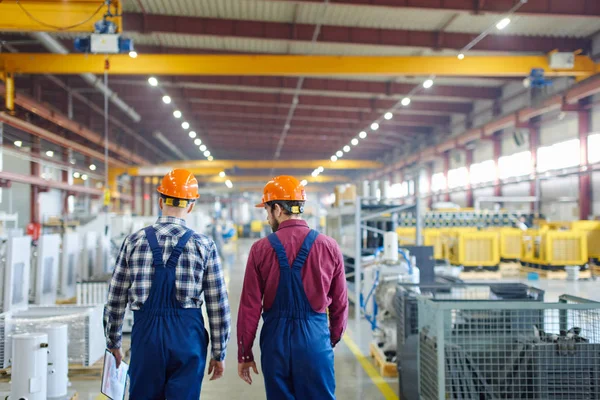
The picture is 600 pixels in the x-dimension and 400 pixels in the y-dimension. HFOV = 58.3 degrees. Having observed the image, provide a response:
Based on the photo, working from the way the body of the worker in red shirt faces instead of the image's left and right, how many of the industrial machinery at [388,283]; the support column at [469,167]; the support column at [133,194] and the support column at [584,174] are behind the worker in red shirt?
0

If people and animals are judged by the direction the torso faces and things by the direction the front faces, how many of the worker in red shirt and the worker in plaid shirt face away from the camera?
2

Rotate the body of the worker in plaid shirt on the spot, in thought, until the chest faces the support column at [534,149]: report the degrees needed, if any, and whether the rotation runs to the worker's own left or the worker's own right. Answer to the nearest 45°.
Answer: approximately 45° to the worker's own right

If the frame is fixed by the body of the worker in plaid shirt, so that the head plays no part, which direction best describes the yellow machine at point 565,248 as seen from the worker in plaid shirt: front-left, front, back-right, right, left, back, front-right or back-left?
front-right

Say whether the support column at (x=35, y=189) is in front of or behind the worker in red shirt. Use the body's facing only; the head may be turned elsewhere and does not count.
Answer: in front

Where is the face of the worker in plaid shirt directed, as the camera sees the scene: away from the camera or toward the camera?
away from the camera

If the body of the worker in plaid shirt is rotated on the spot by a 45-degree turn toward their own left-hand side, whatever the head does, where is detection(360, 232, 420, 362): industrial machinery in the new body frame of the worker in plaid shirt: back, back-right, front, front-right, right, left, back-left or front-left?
right

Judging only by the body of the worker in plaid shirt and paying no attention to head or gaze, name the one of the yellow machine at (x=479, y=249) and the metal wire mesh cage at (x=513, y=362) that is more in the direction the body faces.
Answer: the yellow machine

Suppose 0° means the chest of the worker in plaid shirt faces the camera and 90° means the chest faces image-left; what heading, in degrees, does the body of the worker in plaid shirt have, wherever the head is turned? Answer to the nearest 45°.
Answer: approximately 180°

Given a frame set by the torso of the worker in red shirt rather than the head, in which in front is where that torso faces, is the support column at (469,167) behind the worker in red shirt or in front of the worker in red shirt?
in front

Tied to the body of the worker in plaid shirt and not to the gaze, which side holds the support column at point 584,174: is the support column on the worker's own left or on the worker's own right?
on the worker's own right

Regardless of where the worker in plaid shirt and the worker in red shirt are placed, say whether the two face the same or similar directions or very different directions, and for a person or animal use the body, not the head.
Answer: same or similar directions

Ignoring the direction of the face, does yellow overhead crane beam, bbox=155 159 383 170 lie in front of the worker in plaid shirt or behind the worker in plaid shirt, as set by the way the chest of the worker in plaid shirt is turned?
in front

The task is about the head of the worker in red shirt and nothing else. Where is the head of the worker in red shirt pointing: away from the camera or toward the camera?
away from the camera

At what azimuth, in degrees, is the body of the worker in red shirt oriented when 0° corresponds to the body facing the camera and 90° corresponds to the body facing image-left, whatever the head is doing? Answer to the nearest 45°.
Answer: approximately 180°

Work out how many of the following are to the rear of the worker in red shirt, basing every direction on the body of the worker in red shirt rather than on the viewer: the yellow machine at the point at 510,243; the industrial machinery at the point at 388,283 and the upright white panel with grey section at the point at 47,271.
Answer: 0
